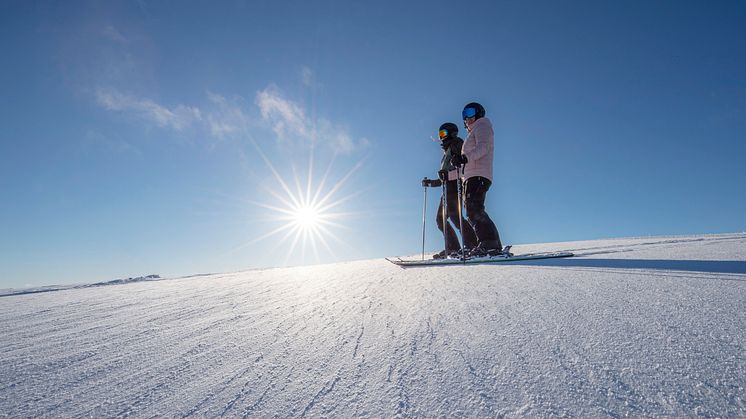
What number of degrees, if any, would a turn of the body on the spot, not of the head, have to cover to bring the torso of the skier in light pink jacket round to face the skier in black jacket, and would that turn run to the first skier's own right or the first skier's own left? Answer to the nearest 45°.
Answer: approximately 45° to the first skier's own right

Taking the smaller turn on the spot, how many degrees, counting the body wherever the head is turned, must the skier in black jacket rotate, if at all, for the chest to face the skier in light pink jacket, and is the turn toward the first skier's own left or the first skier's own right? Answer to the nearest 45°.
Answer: approximately 135° to the first skier's own left

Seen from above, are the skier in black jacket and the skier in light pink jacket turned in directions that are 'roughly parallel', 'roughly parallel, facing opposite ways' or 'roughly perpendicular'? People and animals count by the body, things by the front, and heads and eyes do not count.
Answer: roughly parallel

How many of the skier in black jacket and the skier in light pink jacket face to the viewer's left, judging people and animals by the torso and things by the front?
2

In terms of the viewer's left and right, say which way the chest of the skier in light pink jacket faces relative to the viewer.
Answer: facing to the left of the viewer

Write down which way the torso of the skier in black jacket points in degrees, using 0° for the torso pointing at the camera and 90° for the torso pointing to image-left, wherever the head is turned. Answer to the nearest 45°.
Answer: approximately 90°
